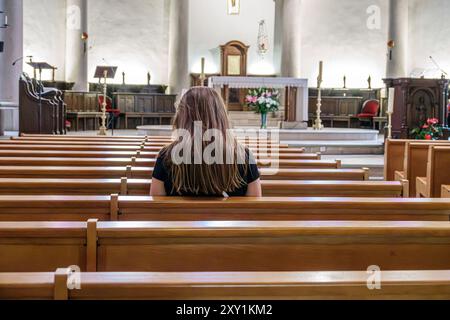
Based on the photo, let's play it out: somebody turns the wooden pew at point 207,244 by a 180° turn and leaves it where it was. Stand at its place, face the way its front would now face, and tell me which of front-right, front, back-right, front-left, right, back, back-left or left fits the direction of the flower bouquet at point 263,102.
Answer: back

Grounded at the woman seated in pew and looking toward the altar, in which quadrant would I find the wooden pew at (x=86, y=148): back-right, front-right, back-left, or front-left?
front-left

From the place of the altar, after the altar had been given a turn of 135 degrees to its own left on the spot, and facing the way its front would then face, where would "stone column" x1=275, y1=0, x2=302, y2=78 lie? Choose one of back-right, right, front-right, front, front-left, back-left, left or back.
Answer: front-left

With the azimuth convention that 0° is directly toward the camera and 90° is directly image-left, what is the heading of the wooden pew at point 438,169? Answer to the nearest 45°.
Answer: approximately 135°

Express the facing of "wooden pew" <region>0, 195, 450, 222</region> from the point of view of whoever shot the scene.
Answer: facing away from the viewer

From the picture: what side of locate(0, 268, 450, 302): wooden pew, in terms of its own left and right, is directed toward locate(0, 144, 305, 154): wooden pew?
front

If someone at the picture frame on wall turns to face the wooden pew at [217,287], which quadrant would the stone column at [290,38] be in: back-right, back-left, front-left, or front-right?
front-left

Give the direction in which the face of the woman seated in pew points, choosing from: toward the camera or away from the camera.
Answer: away from the camera

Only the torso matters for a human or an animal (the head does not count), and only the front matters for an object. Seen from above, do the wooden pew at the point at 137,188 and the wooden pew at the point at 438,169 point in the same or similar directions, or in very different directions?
same or similar directions

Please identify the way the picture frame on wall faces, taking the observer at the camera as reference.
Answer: facing the viewer

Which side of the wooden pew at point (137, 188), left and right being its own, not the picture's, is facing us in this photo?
back

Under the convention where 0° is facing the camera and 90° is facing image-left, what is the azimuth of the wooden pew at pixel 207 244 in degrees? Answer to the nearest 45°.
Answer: approximately 180°

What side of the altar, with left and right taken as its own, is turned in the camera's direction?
front

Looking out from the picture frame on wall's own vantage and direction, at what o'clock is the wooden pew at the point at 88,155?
The wooden pew is roughly at 12 o'clock from the picture frame on wall.

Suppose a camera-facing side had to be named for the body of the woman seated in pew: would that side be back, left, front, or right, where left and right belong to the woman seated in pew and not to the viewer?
back

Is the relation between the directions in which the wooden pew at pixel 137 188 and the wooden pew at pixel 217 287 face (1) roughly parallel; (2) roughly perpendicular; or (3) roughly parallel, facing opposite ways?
roughly parallel

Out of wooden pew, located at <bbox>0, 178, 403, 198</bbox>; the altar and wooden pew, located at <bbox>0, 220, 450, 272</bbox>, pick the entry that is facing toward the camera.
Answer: the altar

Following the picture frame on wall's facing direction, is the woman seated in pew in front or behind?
in front

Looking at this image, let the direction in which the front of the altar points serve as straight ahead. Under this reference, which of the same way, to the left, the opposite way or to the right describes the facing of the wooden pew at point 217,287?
the opposite way
